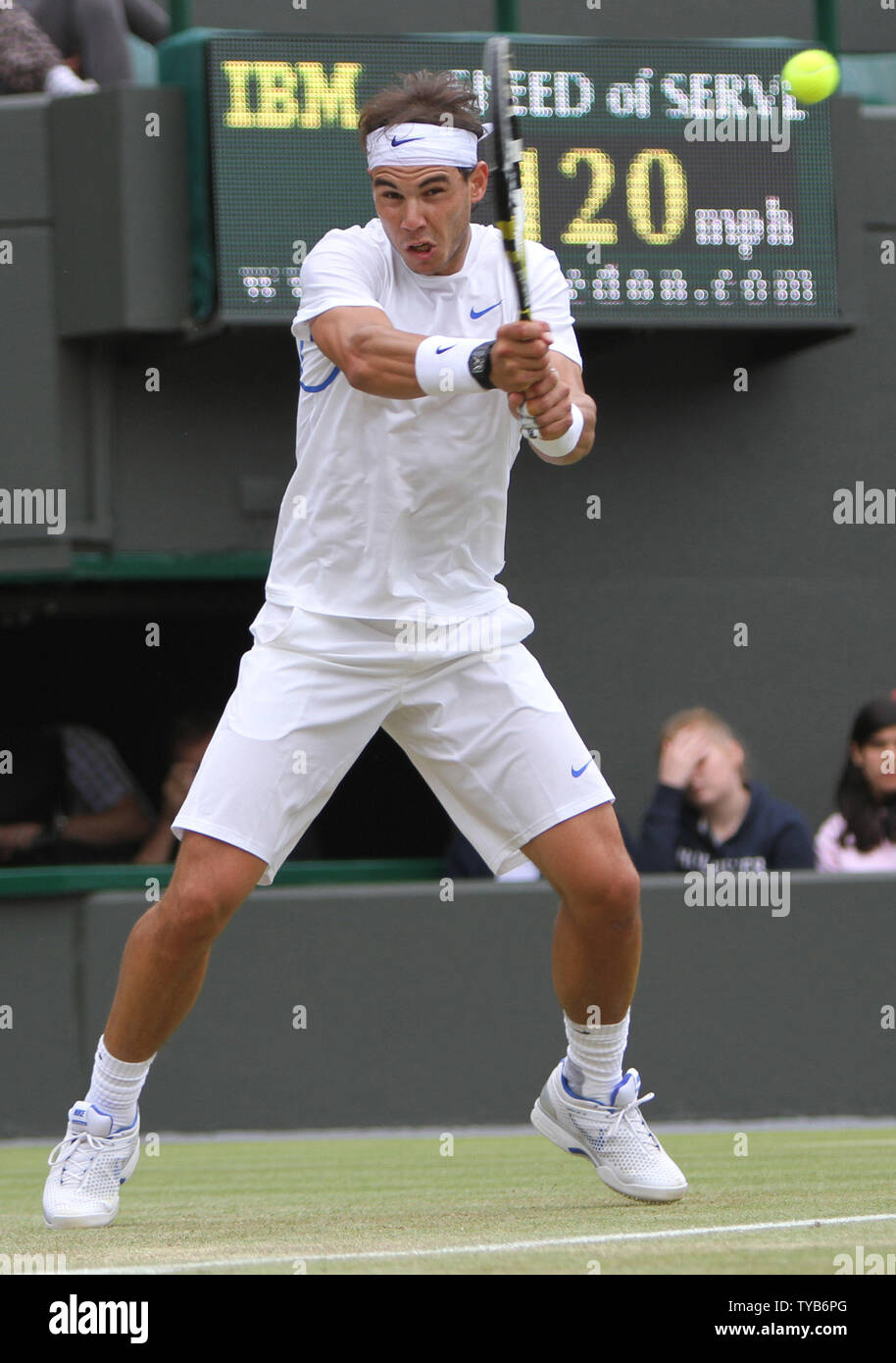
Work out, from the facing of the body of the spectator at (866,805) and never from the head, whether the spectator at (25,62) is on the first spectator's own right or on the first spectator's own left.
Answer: on the first spectator's own right

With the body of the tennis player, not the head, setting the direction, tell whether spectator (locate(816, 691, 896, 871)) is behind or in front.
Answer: behind

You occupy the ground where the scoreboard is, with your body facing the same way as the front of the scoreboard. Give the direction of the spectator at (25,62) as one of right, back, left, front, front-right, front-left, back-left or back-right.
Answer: right

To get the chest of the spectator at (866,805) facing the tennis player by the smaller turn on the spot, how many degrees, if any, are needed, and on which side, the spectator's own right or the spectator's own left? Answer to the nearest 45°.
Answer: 0° — they already face them

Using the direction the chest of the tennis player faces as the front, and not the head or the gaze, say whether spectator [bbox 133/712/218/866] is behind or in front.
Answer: behind

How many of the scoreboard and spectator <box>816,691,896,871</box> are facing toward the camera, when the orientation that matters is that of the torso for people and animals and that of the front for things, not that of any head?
2

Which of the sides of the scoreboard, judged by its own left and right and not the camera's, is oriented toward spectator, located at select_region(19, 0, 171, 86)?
right
